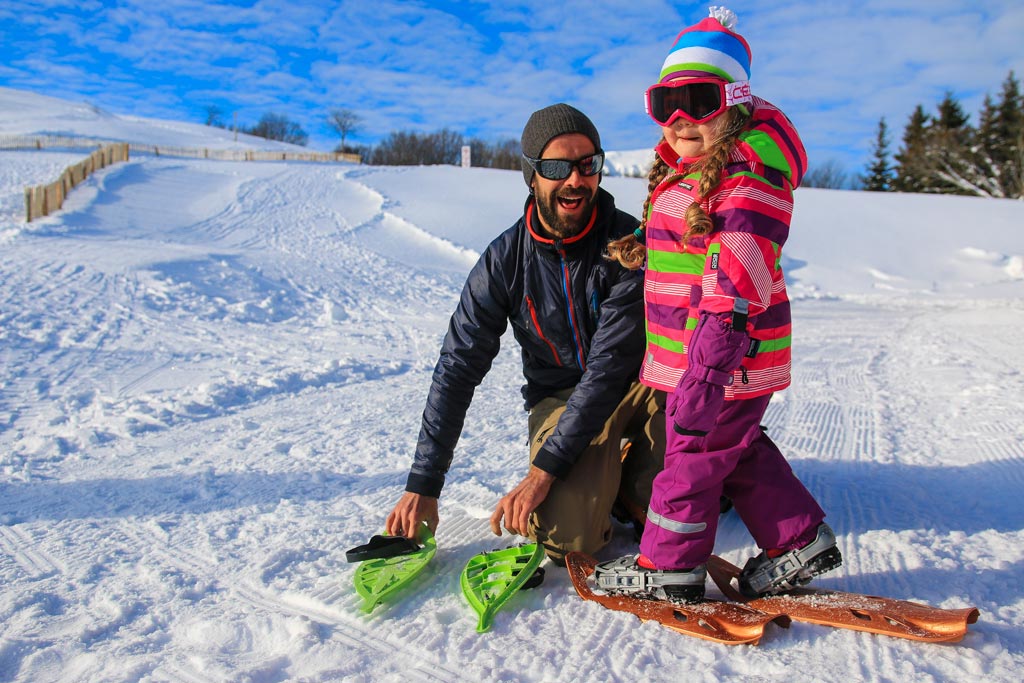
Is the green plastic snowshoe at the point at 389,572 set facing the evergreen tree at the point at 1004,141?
yes

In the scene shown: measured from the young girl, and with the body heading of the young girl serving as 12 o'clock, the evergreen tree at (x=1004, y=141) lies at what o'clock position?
The evergreen tree is roughly at 5 o'clock from the young girl.

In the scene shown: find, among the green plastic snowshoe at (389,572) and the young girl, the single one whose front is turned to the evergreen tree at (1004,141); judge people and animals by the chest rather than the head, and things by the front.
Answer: the green plastic snowshoe

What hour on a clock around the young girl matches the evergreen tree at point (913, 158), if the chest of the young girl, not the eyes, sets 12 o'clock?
The evergreen tree is roughly at 5 o'clock from the young girl.

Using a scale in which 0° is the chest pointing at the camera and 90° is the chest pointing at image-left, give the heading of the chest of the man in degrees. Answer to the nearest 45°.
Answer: approximately 0°

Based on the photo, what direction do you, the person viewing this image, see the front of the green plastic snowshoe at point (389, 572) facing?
facing away from the viewer and to the right of the viewer

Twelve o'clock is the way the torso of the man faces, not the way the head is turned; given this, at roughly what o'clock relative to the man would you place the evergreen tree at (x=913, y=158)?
The evergreen tree is roughly at 7 o'clock from the man.

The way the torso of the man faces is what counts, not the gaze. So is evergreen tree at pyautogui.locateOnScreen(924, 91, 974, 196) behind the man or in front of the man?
behind

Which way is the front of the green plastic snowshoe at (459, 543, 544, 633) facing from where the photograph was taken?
facing away from the viewer and to the right of the viewer

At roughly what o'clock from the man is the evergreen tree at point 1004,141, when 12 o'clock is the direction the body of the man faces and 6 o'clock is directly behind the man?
The evergreen tree is roughly at 7 o'clock from the man.

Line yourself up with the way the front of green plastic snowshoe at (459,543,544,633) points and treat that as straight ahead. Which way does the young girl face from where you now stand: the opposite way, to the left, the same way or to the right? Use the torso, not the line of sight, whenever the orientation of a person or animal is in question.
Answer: the opposite way
